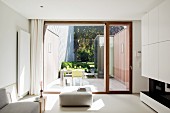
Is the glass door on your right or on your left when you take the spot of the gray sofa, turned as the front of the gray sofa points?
on your left

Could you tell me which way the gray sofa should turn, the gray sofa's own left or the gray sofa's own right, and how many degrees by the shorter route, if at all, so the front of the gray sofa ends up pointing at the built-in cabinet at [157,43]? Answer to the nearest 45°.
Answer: approximately 45° to the gray sofa's own left

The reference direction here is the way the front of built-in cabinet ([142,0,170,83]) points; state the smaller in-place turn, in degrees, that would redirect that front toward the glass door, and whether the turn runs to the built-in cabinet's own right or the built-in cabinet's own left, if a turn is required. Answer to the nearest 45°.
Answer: approximately 90° to the built-in cabinet's own right

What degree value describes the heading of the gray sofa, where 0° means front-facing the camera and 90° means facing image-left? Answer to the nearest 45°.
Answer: approximately 315°

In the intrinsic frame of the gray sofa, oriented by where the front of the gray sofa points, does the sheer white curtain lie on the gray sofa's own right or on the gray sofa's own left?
on the gray sofa's own left

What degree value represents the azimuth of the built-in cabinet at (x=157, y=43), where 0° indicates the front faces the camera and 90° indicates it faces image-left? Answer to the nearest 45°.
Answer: approximately 45°

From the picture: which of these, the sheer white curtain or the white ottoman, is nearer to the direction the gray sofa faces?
the white ottoman
